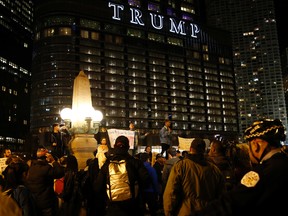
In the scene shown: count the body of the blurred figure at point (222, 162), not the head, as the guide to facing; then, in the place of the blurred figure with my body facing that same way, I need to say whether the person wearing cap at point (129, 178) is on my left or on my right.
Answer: on my left

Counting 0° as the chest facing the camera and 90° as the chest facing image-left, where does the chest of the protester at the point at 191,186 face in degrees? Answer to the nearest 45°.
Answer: approximately 180°

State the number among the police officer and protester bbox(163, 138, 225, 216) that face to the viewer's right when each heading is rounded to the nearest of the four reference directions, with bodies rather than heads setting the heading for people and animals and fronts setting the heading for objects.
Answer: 0

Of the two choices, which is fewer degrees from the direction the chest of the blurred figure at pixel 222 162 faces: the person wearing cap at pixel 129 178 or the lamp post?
the lamp post

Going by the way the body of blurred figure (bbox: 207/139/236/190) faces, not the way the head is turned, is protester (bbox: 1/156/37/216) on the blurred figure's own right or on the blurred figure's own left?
on the blurred figure's own left

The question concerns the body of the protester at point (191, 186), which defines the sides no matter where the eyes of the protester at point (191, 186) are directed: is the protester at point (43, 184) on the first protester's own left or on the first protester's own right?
on the first protester's own left

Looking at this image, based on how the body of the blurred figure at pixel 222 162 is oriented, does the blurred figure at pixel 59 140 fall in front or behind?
in front

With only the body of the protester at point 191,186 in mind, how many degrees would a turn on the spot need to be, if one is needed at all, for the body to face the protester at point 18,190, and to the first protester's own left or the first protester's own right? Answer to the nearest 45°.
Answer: approximately 90° to the first protester's own left

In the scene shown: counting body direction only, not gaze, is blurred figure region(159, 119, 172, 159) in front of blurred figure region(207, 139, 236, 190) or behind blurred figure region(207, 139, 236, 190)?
in front

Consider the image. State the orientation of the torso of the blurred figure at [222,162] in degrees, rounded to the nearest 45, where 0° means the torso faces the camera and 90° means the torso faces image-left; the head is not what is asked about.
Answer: approximately 135°

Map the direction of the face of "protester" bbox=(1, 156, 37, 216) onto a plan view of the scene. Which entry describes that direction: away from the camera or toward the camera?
away from the camera

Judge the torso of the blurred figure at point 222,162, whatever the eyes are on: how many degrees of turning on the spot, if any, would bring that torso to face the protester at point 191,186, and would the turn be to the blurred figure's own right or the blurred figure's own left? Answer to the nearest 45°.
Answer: approximately 135° to the blurred figure's own left
